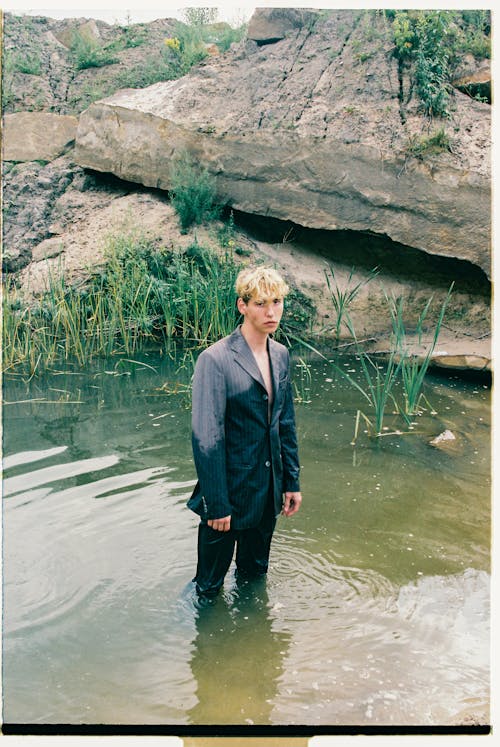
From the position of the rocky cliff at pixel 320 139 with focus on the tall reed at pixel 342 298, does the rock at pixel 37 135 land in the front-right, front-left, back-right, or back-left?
back-right

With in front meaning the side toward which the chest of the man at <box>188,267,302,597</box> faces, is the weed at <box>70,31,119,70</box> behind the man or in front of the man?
behind

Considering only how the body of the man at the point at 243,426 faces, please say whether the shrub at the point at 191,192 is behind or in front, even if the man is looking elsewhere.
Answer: behind

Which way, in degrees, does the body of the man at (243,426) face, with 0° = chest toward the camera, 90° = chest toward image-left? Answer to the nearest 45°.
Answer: approximately 315°

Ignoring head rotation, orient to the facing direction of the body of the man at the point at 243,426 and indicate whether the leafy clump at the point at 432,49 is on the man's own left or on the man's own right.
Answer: on the man's own left

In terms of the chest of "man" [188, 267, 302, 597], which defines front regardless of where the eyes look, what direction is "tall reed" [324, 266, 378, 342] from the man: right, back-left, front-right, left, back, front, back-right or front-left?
back-left

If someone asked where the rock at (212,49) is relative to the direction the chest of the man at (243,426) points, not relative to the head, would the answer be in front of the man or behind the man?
behind

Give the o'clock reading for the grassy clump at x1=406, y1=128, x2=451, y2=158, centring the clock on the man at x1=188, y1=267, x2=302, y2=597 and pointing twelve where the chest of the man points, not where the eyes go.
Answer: The grassy clump is roughly at 8 o'clock from the man.
